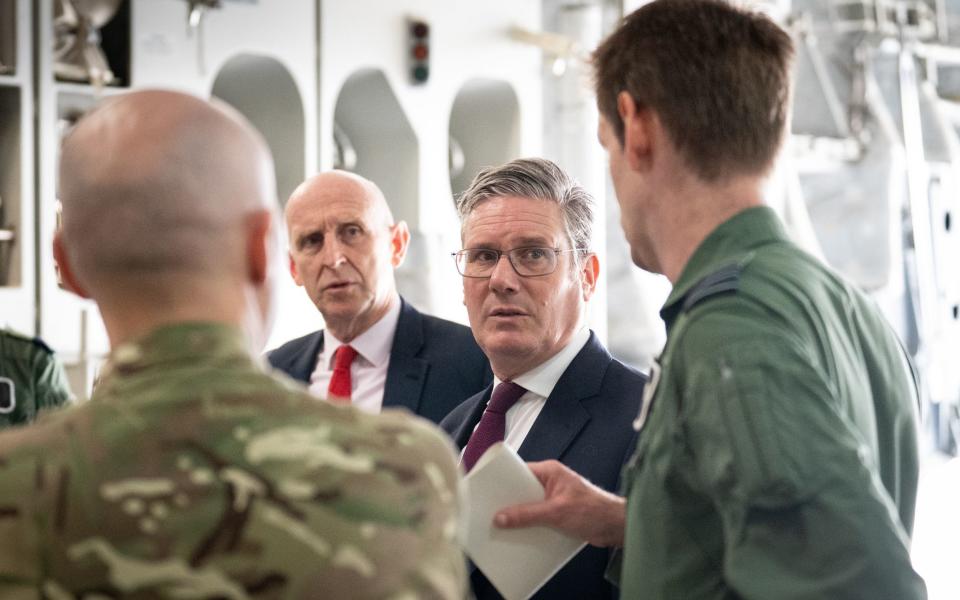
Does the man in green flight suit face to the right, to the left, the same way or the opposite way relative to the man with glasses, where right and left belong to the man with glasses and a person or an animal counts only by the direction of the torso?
to the right

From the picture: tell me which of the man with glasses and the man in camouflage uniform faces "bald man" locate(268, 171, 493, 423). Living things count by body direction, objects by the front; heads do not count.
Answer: the man in camouflage uniform

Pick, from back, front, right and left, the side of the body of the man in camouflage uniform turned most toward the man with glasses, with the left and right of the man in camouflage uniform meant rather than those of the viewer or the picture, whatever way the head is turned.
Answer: front

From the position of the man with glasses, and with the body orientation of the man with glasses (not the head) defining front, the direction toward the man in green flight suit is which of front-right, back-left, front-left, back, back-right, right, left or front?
front-left

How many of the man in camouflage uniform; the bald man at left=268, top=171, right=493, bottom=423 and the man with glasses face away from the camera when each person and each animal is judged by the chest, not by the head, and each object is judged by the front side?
1

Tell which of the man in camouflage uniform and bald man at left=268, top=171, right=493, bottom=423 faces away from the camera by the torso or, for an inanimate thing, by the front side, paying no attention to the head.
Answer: the man in camouflage uniform

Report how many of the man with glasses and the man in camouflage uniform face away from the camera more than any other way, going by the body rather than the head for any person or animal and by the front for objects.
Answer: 1

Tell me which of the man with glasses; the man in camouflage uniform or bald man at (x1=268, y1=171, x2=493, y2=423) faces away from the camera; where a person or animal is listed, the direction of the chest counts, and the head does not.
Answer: the man in camouflage uniform

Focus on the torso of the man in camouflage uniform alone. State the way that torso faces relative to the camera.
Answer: away from the camera

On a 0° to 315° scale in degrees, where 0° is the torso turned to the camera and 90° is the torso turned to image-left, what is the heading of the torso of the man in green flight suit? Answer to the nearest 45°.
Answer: approximately 135°

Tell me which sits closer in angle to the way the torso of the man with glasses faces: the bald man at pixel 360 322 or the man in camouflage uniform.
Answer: the man in camouflage uniform

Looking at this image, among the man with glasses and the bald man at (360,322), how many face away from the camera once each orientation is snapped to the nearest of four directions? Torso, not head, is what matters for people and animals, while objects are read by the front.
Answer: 0

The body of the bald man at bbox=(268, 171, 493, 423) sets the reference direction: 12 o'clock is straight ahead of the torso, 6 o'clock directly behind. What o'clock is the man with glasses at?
The man with glasses is roughly at 10 o'clock from the bald man.

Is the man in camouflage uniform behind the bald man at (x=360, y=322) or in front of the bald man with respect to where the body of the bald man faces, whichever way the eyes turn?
in front
